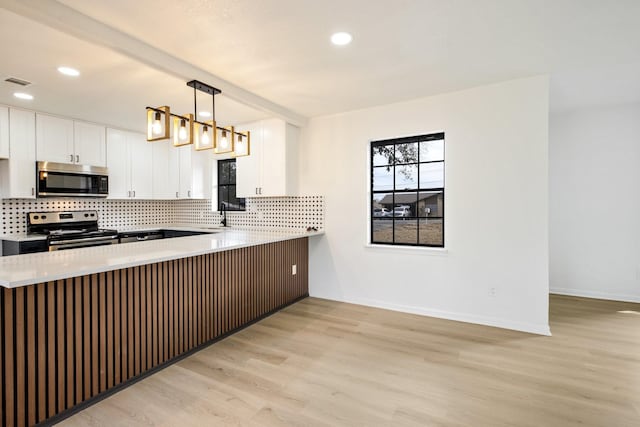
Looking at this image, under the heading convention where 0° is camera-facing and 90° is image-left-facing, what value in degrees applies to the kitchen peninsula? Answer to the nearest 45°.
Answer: approximately 315°

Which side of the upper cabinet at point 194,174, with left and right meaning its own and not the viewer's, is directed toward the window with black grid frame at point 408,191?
left

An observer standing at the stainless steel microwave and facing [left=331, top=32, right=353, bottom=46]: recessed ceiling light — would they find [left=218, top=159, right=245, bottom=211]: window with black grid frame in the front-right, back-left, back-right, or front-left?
front-left

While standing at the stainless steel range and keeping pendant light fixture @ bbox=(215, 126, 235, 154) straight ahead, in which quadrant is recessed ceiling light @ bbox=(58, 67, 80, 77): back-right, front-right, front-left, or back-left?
front-right

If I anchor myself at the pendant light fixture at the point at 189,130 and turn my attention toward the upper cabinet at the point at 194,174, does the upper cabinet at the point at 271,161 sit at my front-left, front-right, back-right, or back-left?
front-right

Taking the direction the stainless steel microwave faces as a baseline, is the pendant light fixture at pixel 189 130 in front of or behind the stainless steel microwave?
in front

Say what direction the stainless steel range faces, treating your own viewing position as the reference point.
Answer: facing the viewer and to the right of the viewer

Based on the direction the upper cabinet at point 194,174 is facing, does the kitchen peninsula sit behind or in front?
in front

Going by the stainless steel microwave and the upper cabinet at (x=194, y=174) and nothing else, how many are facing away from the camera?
0

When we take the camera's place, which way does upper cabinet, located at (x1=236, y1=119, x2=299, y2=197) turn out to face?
facing the viewer and to the left of the viewer

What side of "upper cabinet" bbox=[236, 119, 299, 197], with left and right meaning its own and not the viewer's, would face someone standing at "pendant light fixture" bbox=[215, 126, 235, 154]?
front

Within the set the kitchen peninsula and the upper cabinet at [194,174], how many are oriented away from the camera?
0

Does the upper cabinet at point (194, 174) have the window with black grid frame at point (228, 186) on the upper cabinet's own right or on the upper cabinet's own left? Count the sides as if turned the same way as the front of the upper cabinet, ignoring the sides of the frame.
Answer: on the upper cabinet's own left
